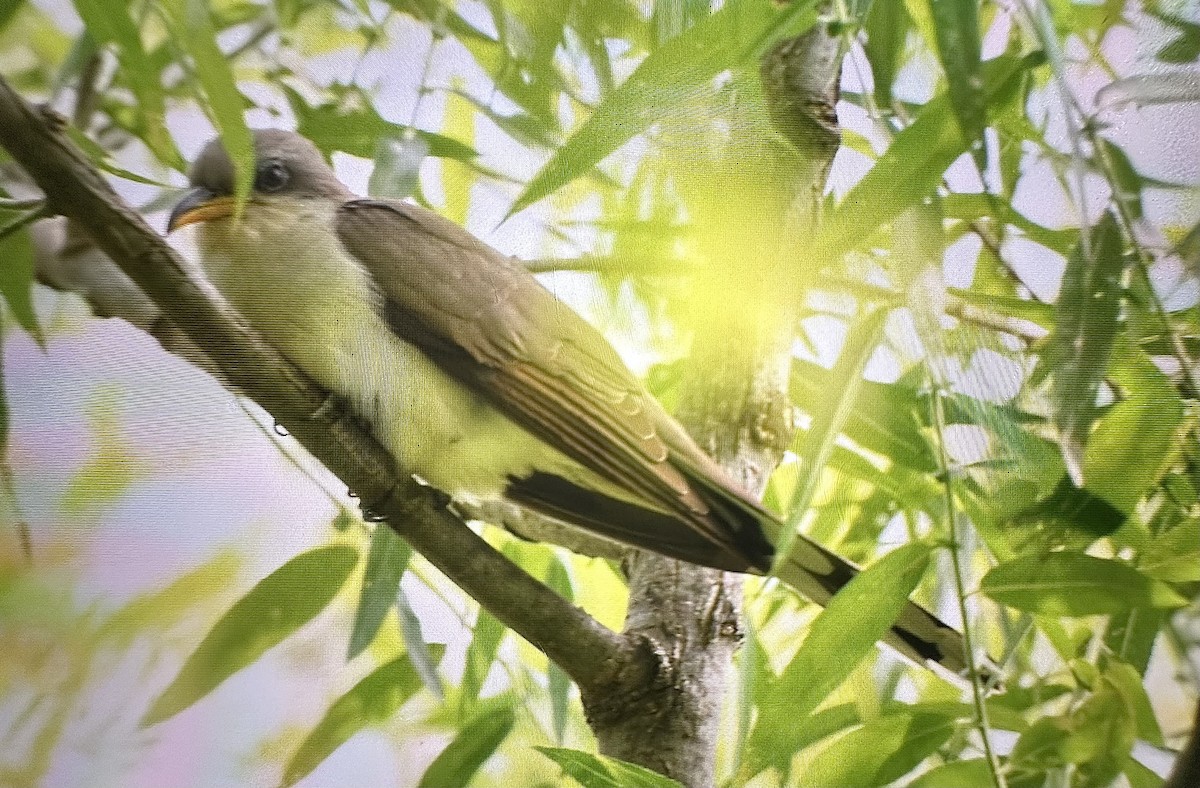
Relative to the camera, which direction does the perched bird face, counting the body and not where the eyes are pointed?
to the viewer's left
